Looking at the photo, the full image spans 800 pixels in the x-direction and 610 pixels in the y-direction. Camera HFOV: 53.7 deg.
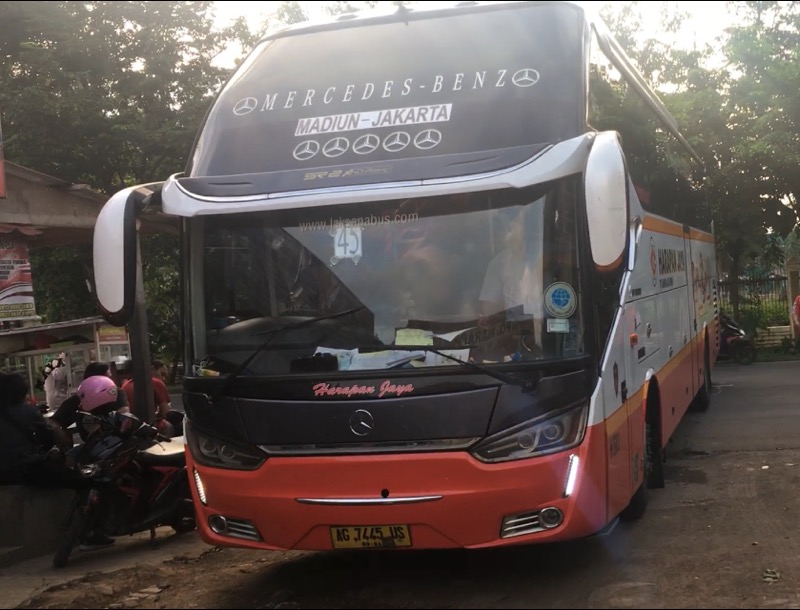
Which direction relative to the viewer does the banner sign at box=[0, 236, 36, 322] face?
toward the camera

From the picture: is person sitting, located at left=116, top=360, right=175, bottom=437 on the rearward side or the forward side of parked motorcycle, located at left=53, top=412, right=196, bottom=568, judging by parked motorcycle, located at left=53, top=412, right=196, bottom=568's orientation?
on the rearward side

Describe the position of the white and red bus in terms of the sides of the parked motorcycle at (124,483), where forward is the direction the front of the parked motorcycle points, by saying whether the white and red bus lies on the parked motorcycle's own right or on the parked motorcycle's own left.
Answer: on the parked motorcycle's own left

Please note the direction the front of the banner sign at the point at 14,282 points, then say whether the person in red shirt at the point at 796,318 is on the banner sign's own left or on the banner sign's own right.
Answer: on the banner sign's own left

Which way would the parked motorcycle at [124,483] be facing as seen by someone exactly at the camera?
facing the viewer and to the left of the viewer

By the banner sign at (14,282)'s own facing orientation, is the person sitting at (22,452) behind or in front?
in front

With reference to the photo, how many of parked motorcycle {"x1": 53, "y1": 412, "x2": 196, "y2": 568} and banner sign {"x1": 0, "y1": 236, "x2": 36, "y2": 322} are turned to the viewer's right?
0

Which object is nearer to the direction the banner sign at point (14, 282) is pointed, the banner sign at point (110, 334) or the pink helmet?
the pink helmet

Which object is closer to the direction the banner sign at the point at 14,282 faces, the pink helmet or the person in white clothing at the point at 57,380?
the pink helmet

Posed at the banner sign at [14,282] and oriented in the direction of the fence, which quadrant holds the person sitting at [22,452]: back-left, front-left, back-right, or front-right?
back-right

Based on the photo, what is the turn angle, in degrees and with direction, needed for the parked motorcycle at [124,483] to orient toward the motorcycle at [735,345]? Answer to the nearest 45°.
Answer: approximately 180°

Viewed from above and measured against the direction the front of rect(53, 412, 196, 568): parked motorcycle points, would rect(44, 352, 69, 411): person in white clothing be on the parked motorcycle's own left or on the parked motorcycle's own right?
on the parked motorcycle's own right
